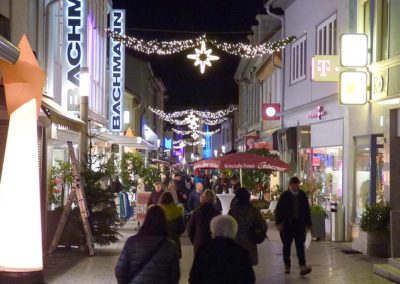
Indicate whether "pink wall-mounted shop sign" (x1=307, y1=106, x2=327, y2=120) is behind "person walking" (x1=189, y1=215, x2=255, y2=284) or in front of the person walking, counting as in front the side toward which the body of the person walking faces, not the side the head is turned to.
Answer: in front

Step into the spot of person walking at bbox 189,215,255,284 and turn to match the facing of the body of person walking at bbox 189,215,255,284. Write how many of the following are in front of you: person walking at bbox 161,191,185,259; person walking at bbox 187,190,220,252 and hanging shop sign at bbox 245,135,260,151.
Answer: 3

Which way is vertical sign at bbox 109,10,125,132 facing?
toward the camera

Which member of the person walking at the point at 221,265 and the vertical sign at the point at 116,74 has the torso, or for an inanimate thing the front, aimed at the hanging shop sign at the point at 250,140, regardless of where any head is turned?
the person walking

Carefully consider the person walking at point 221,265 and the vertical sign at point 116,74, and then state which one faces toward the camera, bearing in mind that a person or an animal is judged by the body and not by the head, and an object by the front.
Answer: the vertical sign

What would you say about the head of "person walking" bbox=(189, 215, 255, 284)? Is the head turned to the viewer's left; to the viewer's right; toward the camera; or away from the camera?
away from the camera

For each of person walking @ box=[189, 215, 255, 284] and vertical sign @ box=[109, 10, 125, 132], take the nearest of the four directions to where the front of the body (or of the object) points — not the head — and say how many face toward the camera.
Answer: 1

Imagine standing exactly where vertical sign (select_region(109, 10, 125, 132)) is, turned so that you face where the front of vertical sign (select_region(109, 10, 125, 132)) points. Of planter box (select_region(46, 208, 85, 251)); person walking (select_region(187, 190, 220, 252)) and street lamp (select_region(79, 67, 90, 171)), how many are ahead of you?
3

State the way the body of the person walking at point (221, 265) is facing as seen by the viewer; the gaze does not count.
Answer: away from the camera

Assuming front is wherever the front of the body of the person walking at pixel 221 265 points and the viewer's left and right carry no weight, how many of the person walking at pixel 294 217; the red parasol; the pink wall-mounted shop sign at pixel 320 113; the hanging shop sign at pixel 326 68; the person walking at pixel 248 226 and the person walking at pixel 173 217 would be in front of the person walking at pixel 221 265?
6

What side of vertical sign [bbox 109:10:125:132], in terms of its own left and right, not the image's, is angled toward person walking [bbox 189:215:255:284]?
front

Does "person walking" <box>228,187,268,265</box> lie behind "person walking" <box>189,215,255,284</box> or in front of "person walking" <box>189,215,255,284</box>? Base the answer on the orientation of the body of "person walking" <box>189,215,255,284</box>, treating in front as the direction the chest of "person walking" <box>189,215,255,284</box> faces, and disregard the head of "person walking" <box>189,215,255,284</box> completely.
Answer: in front

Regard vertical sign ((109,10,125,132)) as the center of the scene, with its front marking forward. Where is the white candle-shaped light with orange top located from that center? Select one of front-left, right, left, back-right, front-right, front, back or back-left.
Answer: front

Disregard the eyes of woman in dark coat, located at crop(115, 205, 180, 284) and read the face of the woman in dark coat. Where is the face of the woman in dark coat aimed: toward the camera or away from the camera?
away from the camera

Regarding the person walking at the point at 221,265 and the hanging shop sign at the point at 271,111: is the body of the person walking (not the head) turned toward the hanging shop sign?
yes

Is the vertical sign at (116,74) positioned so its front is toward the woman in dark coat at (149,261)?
yes

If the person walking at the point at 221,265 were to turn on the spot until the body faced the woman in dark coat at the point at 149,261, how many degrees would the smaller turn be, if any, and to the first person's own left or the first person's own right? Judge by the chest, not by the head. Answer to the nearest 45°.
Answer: approximately 90° to the first person's own left

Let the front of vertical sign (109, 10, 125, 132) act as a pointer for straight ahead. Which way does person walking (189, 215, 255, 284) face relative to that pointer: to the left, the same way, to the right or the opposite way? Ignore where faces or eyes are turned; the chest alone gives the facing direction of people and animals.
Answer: the opposite way

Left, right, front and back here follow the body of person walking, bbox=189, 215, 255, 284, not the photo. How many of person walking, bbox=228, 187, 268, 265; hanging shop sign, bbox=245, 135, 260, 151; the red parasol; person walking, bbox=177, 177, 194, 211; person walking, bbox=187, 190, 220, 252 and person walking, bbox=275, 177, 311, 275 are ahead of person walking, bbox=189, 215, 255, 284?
6
